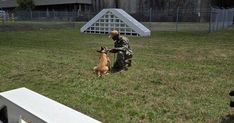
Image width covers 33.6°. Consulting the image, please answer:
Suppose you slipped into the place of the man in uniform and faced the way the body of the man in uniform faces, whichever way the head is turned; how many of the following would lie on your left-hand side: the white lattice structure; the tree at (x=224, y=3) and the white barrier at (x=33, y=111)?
1

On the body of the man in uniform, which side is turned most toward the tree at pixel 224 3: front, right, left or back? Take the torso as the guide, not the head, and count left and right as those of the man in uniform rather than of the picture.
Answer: right

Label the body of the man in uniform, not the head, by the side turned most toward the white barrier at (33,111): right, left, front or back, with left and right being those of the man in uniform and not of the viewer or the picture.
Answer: left

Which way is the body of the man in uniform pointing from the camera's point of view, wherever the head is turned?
to the viewer's left

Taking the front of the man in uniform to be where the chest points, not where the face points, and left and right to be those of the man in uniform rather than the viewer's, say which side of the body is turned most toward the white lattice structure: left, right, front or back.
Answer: right
